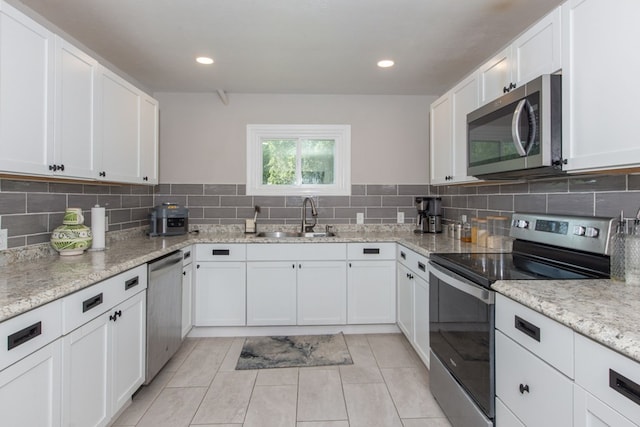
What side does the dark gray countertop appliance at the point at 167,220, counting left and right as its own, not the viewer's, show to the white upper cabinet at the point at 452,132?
front

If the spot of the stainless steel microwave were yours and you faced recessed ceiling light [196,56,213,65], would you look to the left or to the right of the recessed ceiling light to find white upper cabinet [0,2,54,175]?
left

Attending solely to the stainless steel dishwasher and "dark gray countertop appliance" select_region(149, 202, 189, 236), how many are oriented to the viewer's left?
0

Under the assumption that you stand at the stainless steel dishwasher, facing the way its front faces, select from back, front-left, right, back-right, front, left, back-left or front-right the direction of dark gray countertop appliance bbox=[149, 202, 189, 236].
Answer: back-left

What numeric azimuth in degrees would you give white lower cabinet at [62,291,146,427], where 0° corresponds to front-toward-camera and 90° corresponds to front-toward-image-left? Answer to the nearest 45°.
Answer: approximately 315°

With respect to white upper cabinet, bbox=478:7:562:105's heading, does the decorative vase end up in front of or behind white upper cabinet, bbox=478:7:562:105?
in front

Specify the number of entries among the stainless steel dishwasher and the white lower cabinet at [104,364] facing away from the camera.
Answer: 0

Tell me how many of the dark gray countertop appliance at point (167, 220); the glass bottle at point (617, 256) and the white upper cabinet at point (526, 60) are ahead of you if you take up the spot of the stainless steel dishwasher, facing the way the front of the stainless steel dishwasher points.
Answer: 2
